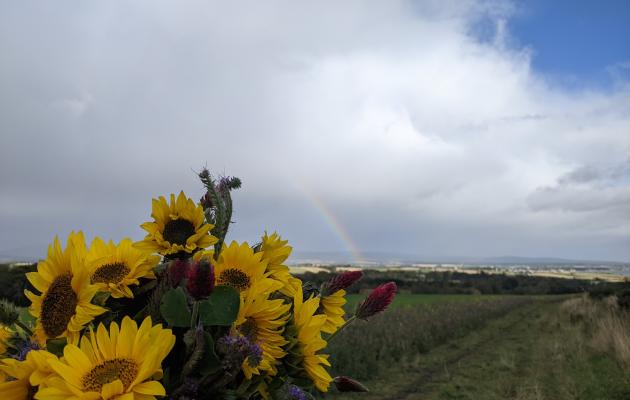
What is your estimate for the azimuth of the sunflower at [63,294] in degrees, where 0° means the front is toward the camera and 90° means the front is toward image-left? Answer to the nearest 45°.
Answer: approximately 45°

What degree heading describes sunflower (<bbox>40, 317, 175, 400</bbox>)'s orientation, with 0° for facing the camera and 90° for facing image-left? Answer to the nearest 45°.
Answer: approximately 0°

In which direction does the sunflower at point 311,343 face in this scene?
to the viewer's right

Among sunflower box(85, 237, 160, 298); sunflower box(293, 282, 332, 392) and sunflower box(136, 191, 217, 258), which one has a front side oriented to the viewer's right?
sunflower box(293, 282, 332, 392)

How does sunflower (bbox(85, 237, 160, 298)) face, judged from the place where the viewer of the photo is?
facing the viewer and to the left of the viewer

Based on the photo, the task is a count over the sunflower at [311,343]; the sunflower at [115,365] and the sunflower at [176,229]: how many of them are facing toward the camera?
2

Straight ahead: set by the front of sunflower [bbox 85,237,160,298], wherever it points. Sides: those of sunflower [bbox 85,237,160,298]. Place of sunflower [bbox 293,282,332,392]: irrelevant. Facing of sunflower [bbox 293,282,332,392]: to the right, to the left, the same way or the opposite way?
to the left
